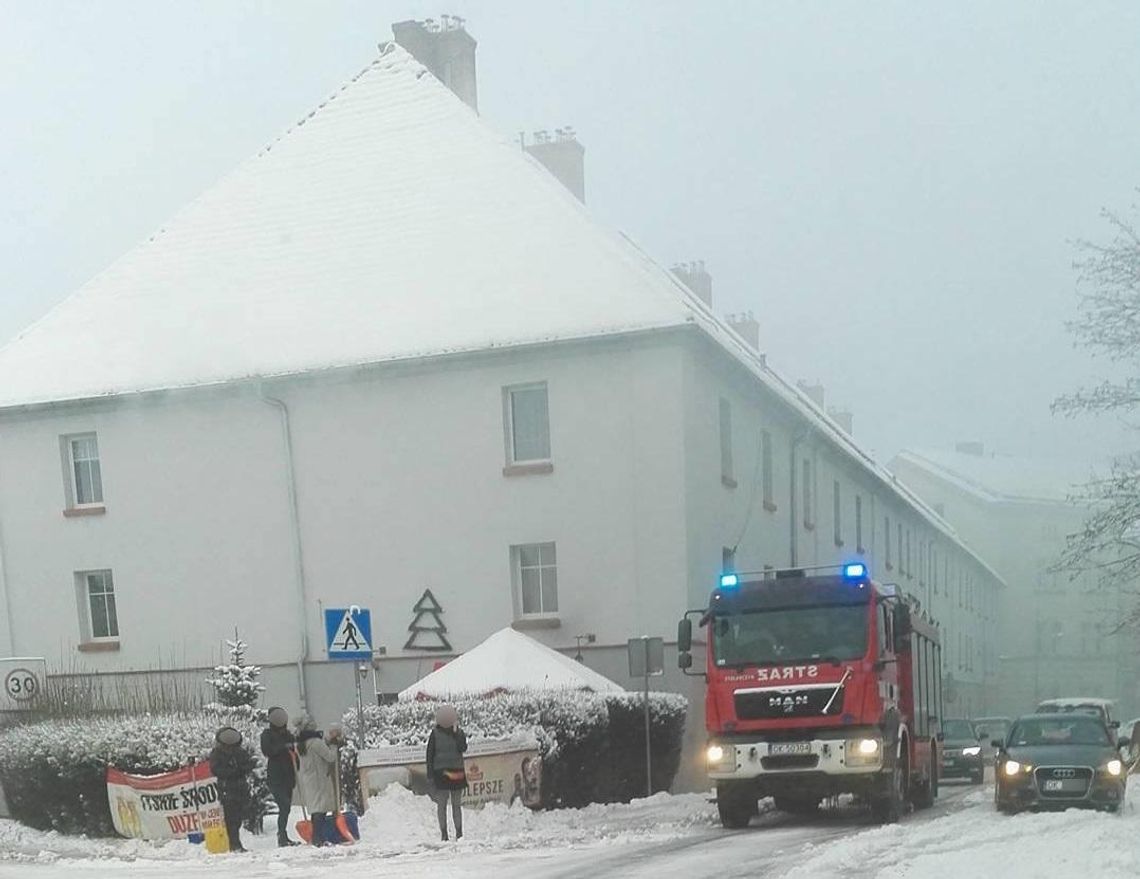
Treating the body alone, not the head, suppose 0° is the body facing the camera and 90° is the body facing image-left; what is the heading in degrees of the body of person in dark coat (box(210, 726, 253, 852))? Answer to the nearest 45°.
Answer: approximately 0°

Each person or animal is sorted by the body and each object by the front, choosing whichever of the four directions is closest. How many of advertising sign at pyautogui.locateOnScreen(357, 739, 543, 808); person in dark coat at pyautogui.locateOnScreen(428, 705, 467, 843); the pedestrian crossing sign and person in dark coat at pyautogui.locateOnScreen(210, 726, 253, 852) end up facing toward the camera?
4

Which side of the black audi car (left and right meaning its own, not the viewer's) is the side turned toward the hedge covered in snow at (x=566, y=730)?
right

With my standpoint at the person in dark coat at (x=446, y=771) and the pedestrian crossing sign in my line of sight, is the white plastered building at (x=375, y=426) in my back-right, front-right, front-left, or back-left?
front-right

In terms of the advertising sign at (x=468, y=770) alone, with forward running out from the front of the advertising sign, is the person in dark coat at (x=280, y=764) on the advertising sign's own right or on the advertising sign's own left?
on the advertising sign's own right

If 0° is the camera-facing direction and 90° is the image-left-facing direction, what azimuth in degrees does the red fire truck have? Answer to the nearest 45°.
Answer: approximately 45°

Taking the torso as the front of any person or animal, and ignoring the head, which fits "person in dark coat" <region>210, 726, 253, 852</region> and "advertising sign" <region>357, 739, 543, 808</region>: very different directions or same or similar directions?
same or similar directions

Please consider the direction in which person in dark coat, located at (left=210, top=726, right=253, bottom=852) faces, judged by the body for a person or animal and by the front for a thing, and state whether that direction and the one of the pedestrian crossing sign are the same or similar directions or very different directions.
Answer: same or similar directions

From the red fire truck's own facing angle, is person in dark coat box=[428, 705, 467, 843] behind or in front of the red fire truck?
in front

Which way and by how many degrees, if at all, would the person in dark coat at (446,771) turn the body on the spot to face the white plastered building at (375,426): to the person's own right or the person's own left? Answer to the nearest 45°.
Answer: approximately 180°

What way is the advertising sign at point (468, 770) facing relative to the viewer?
toward the camera

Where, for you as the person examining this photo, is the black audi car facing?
facing the viewer

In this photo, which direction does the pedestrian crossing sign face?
toward the camera
